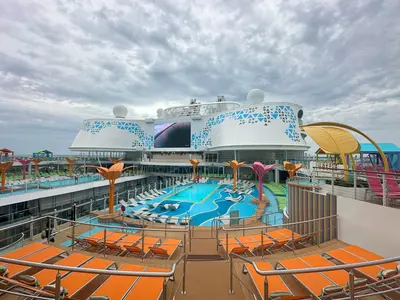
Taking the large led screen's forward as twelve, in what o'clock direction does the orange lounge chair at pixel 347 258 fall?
The orange lounge chair is roughly at 12 o'clock from the large led screen.

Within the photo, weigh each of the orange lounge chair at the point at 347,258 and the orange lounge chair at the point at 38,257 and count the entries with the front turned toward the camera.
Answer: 0

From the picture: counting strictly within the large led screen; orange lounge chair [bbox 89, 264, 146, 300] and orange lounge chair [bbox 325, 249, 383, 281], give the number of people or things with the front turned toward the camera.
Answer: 1

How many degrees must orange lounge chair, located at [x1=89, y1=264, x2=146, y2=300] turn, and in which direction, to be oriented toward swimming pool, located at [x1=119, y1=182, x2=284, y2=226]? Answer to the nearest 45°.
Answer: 0° — it already faces it

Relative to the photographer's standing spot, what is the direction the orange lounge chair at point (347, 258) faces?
facing away from the viewer and to the left of the viewer

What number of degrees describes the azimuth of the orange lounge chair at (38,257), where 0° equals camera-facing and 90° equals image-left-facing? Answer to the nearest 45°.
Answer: approximately 225°

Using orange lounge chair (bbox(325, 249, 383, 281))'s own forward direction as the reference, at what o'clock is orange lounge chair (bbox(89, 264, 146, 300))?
orange lounge chair (bbox(89, 264, 146, 300)) is roughly at 9 o'clock from orange lounge chair (bbox(325, 249, 383, 281)).

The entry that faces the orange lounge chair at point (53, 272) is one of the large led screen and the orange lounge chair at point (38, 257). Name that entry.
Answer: the large led screen

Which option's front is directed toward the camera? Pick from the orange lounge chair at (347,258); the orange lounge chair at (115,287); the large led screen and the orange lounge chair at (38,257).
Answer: the large led screen

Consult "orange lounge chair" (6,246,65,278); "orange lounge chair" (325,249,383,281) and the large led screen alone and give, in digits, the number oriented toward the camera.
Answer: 1

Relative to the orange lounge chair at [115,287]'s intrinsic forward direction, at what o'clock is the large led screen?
The large led screen is roughly at 11 o'clock from the orange lounge chair.

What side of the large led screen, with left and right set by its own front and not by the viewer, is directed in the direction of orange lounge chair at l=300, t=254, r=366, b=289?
front

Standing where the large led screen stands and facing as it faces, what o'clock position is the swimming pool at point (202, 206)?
The swimming pool is roughly at 12 o'clock from the large led screen.

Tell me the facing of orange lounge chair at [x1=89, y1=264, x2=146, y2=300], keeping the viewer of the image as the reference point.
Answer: facing away from the viewer and to the right of the viewer
